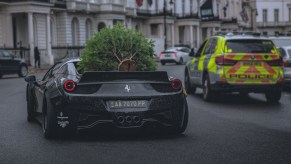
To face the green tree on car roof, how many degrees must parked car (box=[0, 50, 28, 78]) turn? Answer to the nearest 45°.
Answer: approximately 90° to its right

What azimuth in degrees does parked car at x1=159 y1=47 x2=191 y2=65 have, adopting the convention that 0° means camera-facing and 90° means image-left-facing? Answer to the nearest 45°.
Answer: approximately 225°

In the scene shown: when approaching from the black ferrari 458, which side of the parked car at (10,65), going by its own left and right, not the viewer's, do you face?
right

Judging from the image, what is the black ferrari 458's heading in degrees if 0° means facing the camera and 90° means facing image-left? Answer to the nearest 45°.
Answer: approximately 135°

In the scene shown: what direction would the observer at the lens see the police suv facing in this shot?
facing away from the viewer and to the left of the viewer
